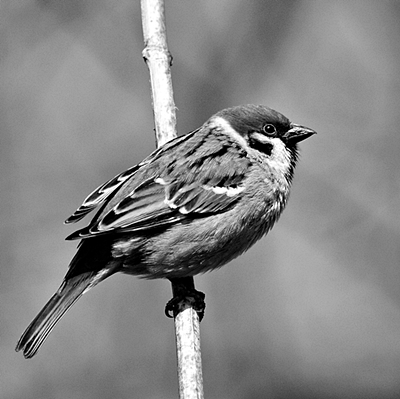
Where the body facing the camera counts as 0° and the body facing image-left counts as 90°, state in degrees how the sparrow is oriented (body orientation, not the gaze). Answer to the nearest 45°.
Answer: approximately 270°
